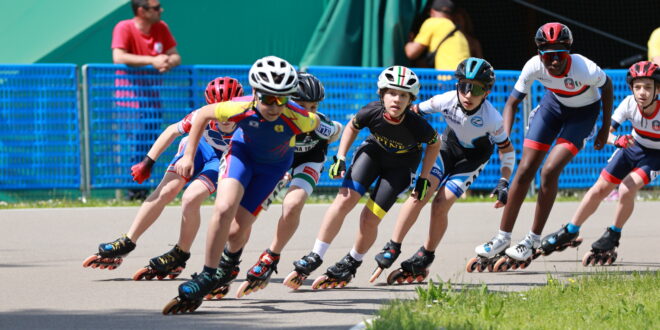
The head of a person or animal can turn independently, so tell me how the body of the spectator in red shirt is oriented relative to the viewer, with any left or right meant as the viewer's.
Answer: facing the viewer and to the right of the viewer

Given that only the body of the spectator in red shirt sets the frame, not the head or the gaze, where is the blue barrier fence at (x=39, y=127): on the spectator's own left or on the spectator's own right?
on the spectator's own right
